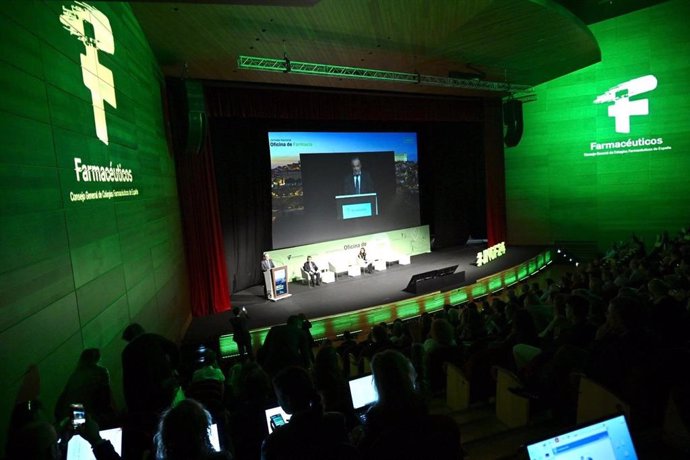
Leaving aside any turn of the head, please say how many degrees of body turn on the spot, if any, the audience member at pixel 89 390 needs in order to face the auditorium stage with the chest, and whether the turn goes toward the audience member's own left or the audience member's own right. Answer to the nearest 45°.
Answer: approximately 45° to the audience member's own right

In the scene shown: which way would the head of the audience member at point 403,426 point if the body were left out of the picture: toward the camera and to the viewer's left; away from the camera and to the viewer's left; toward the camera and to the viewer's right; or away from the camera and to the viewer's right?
away from the camera and to the viewer's left

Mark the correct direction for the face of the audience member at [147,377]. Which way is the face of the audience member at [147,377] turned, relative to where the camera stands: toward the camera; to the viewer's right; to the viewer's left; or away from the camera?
away from the camera

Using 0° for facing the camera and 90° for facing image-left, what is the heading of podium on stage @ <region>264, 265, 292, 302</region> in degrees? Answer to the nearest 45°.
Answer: approximately 315°

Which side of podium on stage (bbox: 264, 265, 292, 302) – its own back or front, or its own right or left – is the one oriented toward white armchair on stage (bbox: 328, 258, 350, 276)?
left

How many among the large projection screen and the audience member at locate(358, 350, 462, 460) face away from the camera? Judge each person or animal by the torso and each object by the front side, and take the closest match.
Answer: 1

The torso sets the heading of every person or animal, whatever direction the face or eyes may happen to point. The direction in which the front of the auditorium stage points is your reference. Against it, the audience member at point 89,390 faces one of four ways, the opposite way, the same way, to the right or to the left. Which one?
the opposite way

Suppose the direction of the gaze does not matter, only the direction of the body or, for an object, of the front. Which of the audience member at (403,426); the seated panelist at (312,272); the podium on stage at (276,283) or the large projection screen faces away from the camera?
the audience member

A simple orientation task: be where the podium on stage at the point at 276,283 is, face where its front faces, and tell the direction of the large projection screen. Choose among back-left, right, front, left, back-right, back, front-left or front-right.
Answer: left

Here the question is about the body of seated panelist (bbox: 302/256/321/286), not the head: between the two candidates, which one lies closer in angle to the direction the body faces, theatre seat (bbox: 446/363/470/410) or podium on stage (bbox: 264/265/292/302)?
the theatre seat

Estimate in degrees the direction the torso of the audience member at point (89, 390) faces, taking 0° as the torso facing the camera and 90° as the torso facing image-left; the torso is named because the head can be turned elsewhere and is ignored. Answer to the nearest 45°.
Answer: approximately 180°

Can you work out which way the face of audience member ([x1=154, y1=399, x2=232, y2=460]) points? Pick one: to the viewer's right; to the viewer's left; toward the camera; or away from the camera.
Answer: away from the camera

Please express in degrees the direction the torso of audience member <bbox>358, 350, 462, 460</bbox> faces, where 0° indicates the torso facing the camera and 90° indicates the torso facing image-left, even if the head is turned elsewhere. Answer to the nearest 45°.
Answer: approximately 180°

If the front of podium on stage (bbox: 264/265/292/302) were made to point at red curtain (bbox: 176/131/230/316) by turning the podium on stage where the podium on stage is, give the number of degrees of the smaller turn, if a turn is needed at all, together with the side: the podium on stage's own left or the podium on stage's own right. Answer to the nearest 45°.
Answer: approximately 135° to the podium on stage's own right

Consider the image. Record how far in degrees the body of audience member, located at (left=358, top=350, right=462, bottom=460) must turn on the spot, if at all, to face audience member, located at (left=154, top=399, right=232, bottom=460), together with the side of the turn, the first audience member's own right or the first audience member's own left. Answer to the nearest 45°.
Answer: approximately 90° to the first audience member's own left
